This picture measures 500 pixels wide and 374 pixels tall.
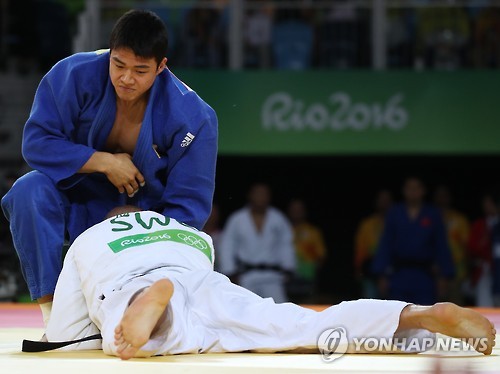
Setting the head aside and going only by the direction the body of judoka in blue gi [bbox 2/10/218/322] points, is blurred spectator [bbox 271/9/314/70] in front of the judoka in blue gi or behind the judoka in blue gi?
behind

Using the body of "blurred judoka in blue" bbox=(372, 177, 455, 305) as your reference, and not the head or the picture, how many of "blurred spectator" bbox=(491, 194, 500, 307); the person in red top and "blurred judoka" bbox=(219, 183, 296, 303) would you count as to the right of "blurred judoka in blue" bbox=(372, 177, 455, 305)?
1

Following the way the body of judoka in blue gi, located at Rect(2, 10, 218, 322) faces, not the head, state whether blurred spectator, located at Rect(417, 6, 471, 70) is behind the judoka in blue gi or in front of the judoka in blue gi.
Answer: behind

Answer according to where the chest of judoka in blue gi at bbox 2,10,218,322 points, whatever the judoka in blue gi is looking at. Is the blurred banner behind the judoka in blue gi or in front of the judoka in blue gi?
behind

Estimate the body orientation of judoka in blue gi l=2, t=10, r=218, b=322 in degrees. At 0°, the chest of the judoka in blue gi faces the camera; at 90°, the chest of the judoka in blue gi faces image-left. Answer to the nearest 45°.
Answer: approximately 0°

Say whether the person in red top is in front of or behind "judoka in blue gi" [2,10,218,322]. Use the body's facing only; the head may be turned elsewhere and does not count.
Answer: behind

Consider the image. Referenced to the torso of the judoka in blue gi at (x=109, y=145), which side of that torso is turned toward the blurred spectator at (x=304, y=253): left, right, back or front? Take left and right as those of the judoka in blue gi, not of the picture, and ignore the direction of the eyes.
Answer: back

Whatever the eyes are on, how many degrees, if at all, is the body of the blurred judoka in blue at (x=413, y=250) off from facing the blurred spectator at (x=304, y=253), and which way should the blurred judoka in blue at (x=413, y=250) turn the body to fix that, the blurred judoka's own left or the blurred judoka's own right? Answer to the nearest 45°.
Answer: approximately 135° to the blurred judoka's own right

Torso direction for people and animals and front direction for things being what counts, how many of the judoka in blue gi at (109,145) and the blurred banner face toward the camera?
2
